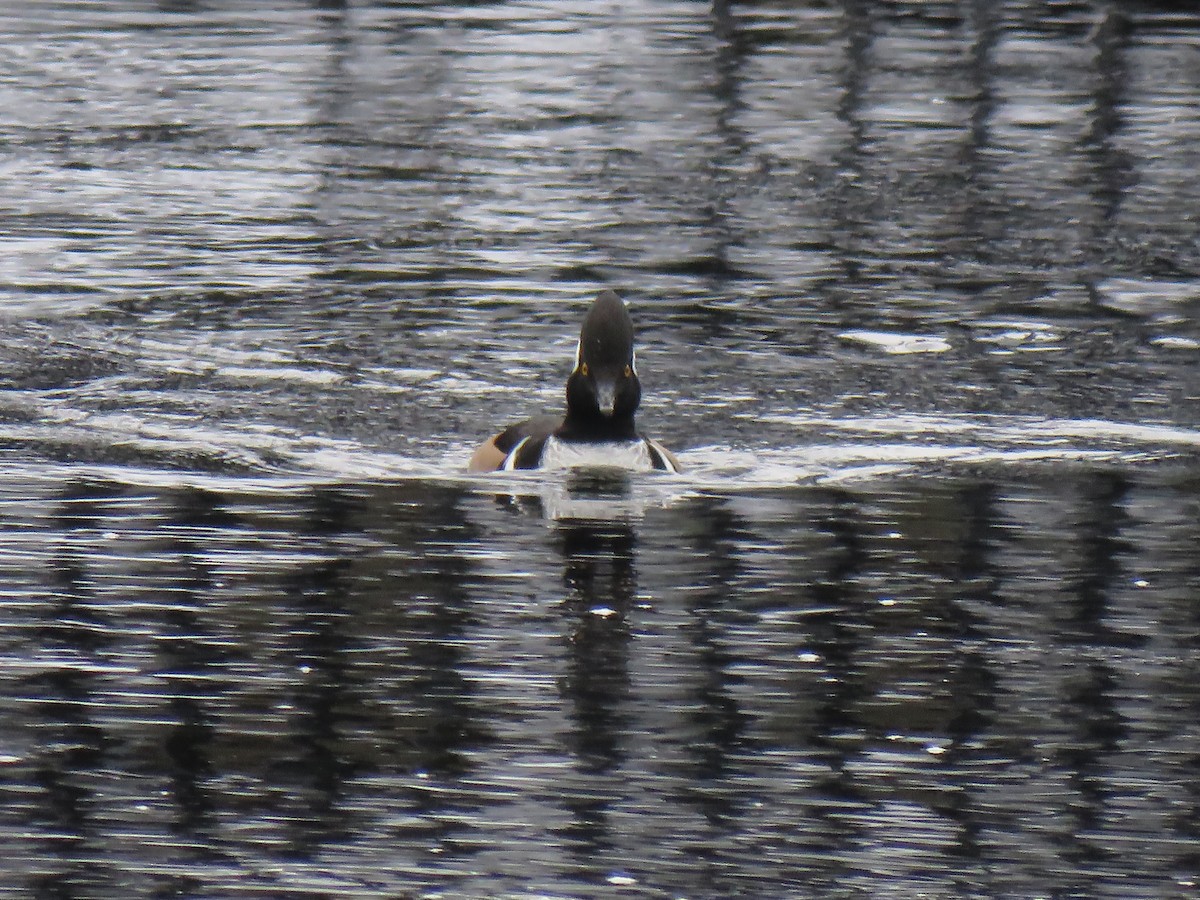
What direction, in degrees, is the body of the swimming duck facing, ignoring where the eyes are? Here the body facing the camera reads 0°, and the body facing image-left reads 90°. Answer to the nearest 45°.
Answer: approximately 0°
